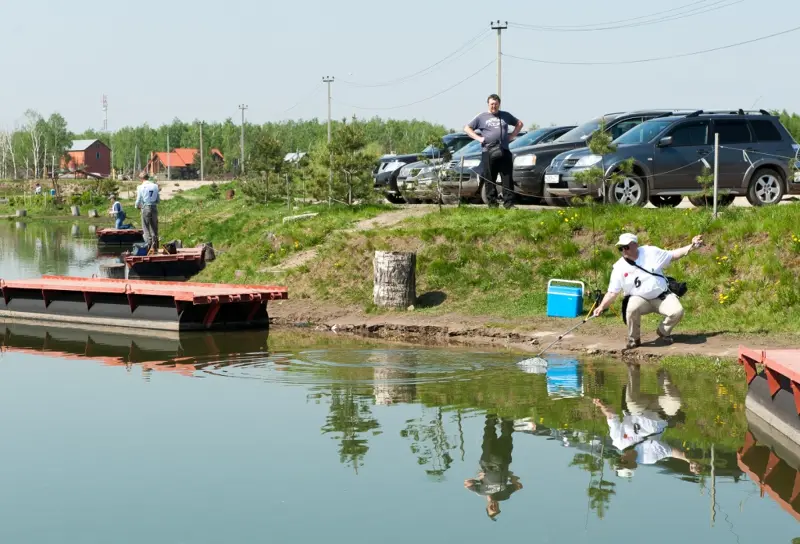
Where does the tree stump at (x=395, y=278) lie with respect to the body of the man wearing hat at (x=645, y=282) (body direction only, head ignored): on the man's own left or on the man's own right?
on the man's own right

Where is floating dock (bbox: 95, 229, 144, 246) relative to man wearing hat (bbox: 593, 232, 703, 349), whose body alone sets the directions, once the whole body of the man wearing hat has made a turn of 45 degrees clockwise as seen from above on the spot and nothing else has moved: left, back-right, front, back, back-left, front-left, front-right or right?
front-right

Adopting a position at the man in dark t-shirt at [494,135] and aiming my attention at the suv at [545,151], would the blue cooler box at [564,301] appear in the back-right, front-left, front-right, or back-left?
back-right

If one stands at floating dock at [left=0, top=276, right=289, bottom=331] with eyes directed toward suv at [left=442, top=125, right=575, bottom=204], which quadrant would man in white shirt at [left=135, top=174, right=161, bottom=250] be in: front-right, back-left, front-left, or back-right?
front-left

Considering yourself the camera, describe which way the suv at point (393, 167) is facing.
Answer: facing the viewer and to the left of the viewer

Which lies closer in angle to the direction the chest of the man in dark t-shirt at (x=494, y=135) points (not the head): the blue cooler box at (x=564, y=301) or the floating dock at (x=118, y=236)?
the blue cooler box

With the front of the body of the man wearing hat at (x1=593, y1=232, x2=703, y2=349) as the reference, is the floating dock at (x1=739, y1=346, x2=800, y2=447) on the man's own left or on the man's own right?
on the man's own left

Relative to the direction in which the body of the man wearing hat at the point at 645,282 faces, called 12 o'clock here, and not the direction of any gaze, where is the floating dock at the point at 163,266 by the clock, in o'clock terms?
The floating dock is roughly at 3 o'clock from the man wearing hat.

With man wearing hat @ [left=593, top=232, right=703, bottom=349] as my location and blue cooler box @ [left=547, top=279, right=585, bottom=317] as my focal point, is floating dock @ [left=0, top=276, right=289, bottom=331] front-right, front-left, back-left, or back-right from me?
front-left

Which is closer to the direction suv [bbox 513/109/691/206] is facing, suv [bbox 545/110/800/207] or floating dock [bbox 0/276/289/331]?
the floating dock

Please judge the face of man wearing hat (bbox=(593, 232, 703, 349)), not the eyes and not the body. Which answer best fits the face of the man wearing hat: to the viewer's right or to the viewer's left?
to the viewer's left

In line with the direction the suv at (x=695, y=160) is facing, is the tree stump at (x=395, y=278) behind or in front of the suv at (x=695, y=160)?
in front

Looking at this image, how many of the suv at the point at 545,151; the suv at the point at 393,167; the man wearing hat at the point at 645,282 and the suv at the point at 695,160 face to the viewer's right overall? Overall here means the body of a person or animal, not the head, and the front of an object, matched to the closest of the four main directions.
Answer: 0

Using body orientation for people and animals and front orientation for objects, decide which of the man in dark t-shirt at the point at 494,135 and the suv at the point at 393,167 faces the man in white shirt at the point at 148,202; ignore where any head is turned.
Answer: the suv

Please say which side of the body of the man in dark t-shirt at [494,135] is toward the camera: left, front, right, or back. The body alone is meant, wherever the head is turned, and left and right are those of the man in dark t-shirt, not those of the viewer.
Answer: front

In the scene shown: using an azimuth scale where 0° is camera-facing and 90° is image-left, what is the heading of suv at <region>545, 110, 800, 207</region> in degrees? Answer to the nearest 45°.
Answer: approximately 45°
